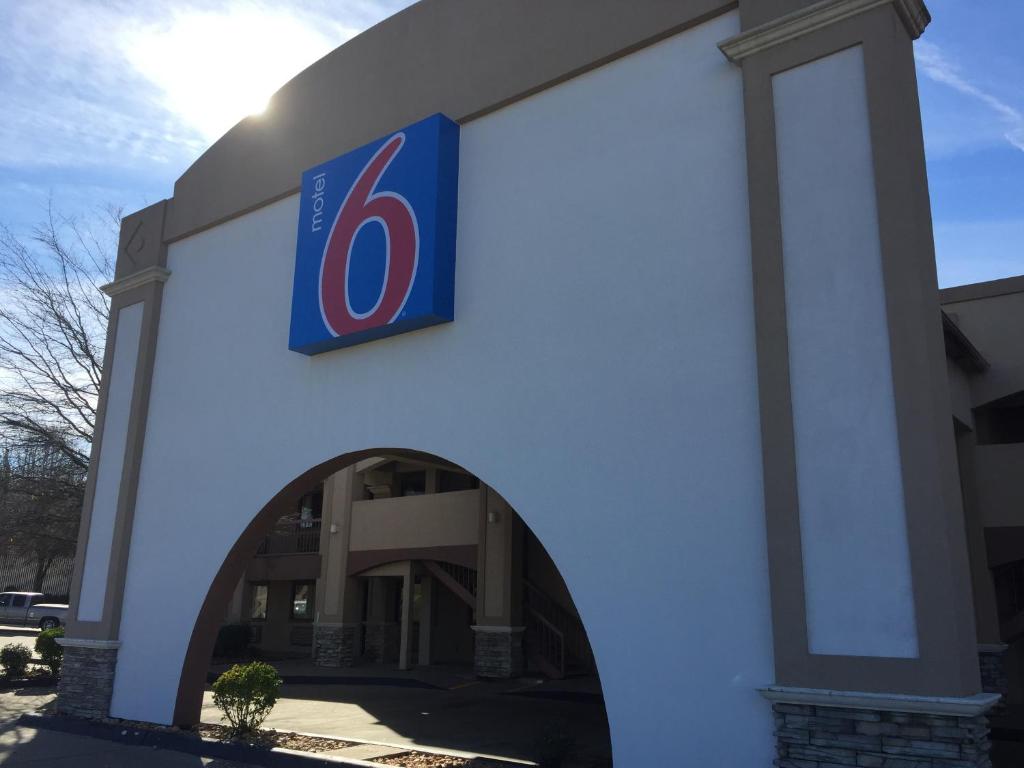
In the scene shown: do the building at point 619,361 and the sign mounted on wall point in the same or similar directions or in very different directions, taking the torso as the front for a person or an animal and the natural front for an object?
same or similar directions

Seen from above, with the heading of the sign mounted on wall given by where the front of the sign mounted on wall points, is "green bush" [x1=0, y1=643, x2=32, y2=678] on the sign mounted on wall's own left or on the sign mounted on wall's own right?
on the sign mounted on wall's own right

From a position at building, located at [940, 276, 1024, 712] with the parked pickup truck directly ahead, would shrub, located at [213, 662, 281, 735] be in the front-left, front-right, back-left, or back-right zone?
front-left

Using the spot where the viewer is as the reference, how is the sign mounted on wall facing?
facing the viewer and to the left of the viewer

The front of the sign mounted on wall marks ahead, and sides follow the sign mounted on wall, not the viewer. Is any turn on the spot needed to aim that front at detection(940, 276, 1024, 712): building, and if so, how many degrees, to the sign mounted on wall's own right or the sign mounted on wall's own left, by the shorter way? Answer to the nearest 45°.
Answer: approximately 135° to the sign mounted on wall's own left

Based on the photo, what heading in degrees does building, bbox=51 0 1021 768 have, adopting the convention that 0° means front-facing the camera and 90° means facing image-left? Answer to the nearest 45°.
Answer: approximately 45°

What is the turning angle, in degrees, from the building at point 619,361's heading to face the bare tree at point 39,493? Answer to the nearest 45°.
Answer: approximately 90° to its right

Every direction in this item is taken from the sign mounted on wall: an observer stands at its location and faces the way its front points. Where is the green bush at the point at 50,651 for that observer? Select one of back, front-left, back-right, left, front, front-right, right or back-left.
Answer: right

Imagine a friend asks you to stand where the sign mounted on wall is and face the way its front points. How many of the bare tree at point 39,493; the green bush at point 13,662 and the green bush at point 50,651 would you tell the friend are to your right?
3

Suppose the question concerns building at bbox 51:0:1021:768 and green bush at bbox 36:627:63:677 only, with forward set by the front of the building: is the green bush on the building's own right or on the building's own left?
on the building's own right

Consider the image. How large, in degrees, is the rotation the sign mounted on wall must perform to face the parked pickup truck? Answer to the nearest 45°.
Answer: approximately 90° to its right

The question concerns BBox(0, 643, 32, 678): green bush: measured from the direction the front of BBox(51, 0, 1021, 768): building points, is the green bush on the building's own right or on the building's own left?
on the building's own right

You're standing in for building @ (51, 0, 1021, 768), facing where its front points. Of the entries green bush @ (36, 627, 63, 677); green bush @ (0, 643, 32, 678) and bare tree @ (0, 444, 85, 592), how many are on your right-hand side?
3
